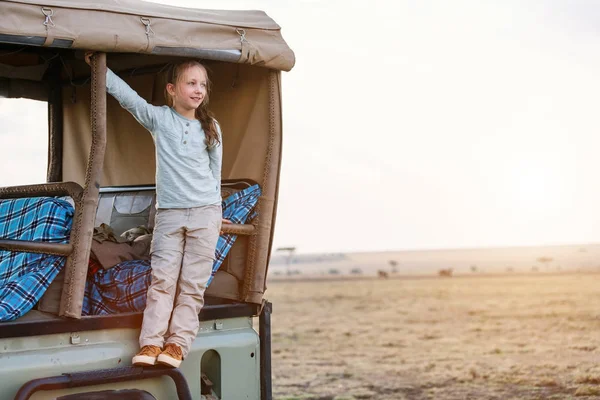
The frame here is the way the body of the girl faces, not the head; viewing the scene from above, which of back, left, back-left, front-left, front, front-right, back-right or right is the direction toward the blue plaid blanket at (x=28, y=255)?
right

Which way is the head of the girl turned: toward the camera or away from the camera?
toward the camera

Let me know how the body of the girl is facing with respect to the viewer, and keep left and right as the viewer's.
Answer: facing the viewer

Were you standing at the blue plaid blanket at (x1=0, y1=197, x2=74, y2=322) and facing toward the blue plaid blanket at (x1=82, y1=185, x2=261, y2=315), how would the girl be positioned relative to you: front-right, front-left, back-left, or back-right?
front-right
